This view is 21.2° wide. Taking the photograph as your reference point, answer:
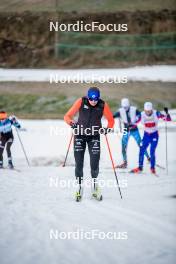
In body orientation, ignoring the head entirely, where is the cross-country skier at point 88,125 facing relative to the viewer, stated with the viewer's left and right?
facing the viewer

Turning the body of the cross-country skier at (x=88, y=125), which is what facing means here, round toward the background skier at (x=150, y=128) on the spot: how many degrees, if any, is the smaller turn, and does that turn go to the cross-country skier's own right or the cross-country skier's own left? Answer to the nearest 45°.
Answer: approximately 135° to the cross-country skier's own left

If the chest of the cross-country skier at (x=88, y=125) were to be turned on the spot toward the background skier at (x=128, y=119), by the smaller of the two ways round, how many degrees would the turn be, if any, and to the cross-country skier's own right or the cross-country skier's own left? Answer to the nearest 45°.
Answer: approximately 180°

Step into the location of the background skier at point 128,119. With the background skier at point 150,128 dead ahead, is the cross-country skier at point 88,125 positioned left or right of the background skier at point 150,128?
right
